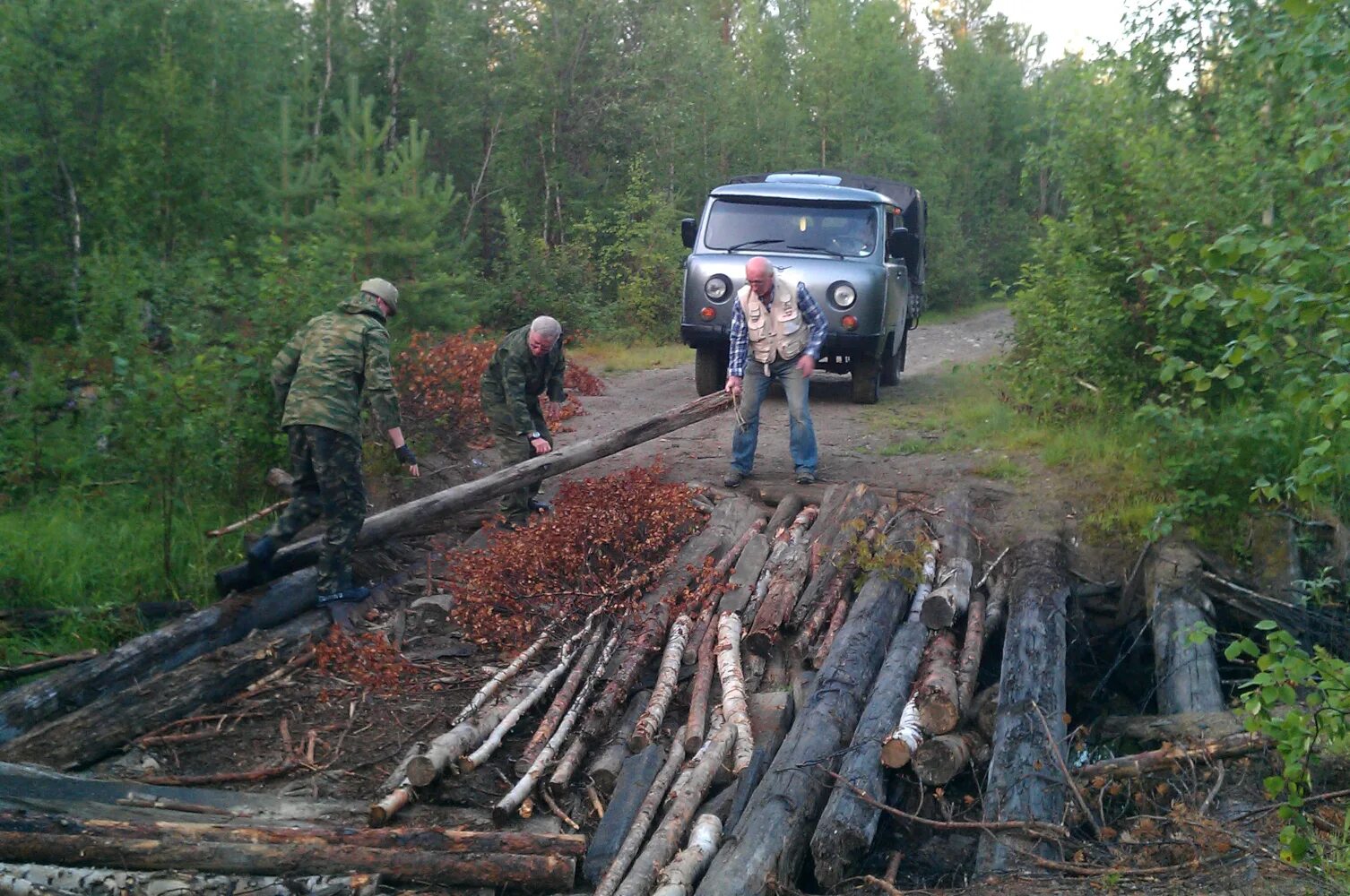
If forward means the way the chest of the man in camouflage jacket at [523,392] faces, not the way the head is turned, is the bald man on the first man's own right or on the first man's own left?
on the first man's own left

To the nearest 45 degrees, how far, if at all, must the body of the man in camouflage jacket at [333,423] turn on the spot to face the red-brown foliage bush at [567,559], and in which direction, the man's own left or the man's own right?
approximately 45° to the man's own right

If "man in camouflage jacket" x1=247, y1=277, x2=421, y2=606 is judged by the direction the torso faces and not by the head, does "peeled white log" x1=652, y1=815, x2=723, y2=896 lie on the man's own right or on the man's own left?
on the man's own right

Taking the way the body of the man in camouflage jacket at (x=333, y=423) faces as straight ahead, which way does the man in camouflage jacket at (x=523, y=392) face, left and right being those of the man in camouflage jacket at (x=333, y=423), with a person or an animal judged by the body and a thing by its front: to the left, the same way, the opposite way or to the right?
to the right

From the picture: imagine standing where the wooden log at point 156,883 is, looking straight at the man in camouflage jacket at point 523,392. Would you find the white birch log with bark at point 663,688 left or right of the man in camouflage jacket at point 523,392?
right

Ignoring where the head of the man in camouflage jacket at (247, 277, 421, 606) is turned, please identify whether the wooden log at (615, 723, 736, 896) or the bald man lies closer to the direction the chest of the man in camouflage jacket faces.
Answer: the bald man

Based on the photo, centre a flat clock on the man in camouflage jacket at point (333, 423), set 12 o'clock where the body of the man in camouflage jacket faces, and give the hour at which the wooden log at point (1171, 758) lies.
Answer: The wooden log is roughly at 3 o'clock from the man in camouflage jacket.

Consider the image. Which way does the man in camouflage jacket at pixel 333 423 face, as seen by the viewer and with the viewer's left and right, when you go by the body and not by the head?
facing away from the viewer and to the right of the viewer

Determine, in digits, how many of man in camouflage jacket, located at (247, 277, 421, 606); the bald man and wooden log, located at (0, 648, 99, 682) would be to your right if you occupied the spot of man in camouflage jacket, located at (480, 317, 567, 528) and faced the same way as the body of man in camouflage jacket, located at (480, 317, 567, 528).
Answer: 2

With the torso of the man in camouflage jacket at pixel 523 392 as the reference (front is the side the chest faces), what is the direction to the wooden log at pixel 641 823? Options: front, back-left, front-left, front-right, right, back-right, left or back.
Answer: front-right

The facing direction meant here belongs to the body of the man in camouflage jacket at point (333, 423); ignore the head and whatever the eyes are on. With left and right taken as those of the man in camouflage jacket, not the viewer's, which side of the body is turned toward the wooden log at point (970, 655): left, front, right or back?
right

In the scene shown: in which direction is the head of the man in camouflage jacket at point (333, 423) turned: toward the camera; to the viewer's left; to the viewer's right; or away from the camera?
to the viewer's right

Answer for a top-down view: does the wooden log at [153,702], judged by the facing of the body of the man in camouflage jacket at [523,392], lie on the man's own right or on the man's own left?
on the man's own right
